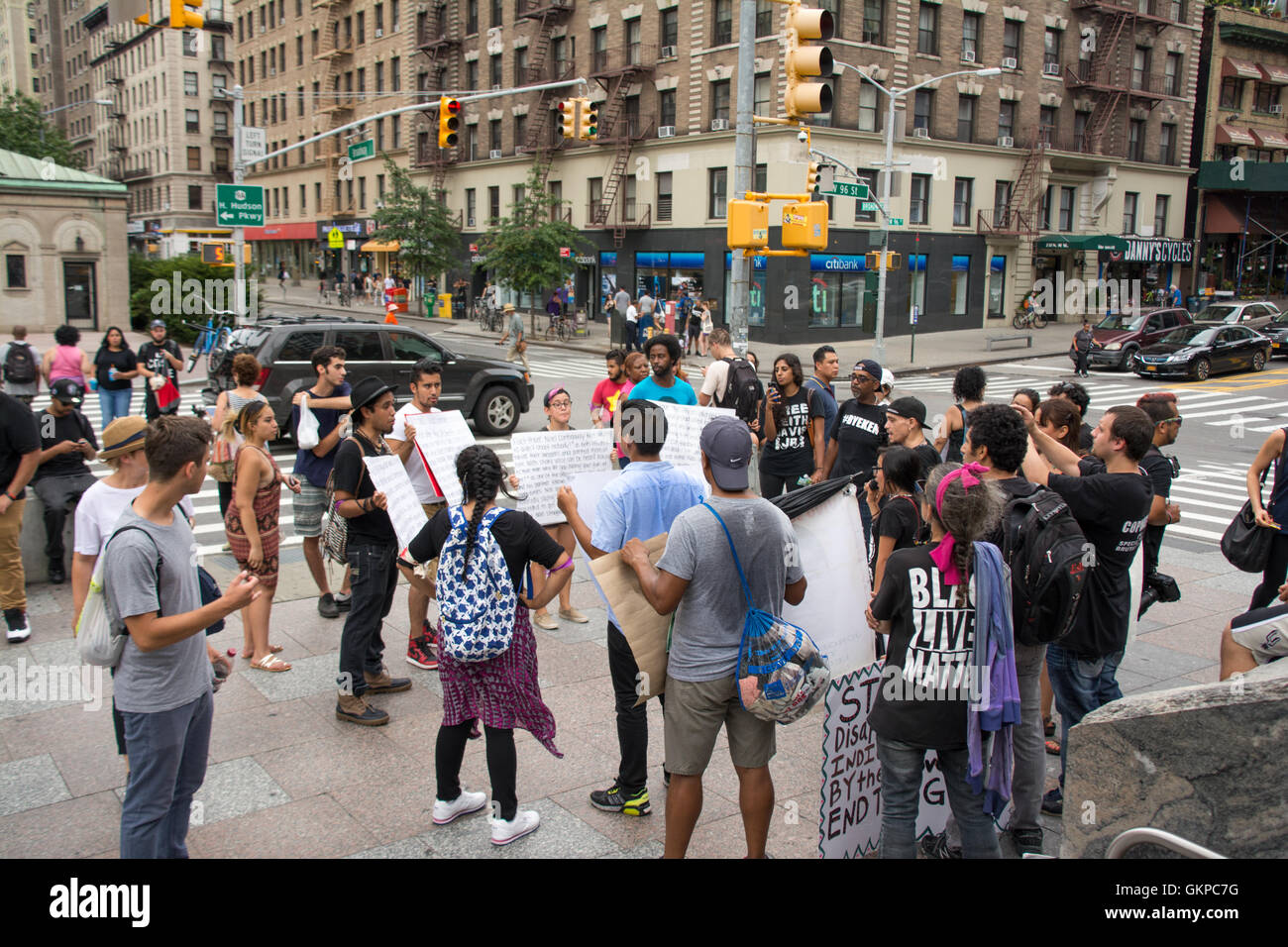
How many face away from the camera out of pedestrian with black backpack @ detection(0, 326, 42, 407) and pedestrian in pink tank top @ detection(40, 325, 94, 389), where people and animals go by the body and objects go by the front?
2

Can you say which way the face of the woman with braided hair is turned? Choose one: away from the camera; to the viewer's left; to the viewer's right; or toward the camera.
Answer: away from the camera

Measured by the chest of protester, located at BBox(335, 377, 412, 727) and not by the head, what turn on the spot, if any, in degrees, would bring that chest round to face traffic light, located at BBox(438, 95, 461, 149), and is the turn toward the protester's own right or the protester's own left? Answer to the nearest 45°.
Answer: approximately 90° to the protester's own left

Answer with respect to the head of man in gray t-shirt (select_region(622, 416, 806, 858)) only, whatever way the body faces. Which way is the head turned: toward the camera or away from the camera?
away from the camera

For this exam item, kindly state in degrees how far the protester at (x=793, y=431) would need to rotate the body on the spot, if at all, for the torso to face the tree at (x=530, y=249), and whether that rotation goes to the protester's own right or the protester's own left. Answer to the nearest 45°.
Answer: approximately 180°

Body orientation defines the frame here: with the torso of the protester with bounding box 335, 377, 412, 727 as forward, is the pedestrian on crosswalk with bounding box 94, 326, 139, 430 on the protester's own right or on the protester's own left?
on the protester's own left
